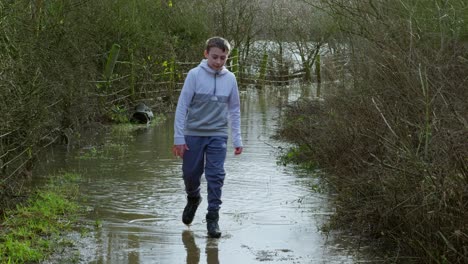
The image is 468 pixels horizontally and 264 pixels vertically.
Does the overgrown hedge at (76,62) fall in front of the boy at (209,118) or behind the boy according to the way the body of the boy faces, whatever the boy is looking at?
behind

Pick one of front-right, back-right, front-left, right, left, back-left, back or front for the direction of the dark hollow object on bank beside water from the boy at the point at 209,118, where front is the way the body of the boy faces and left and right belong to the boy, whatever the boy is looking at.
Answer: back

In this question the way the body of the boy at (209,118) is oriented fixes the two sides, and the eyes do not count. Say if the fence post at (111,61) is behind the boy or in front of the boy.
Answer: behind

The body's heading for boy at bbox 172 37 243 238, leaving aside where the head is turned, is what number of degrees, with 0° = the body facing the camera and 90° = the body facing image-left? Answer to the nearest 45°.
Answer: approximately 0°

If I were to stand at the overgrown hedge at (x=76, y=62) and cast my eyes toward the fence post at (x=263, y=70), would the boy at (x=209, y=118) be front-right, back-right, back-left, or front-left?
back-right

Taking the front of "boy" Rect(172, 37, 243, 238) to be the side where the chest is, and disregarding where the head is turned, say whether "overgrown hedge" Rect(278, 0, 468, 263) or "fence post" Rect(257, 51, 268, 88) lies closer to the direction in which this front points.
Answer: the overgrown hedge

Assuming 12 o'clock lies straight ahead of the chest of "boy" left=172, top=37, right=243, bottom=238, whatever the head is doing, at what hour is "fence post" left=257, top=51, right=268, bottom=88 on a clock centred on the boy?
The fence post is roughly at 6 o'clock from the boy.

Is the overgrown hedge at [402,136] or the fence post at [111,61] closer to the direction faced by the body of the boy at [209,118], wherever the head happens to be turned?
the overgrown hedge
